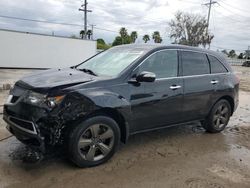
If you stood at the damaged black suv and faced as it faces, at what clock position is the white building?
The white building is roughly at 4 o'clock from the damaged black suv.

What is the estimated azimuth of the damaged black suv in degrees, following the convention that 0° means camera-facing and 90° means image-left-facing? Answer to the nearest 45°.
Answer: approximately 45°
